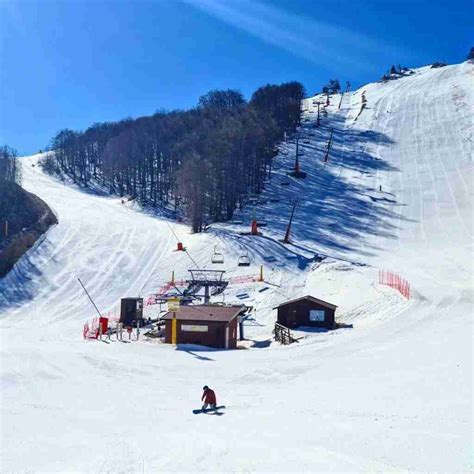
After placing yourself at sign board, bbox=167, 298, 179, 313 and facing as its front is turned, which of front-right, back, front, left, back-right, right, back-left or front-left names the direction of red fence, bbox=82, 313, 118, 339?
back-right

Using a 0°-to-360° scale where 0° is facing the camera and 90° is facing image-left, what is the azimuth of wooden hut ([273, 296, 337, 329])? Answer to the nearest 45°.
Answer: approximately 0°

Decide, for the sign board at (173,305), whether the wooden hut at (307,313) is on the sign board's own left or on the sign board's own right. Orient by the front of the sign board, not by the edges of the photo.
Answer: on the sign board's own left

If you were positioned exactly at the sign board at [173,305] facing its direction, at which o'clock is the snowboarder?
The snowboarder is roughly at 12 o'clock from the sign board.

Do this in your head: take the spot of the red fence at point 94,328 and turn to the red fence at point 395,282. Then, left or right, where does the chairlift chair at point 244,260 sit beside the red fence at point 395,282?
left

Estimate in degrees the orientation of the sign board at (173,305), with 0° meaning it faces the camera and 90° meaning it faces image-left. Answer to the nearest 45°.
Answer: approximately 0°

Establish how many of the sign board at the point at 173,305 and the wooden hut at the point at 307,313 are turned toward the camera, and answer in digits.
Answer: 2

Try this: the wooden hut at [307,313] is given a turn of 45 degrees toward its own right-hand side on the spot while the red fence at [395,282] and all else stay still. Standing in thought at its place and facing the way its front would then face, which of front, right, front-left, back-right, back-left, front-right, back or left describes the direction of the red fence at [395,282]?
back
